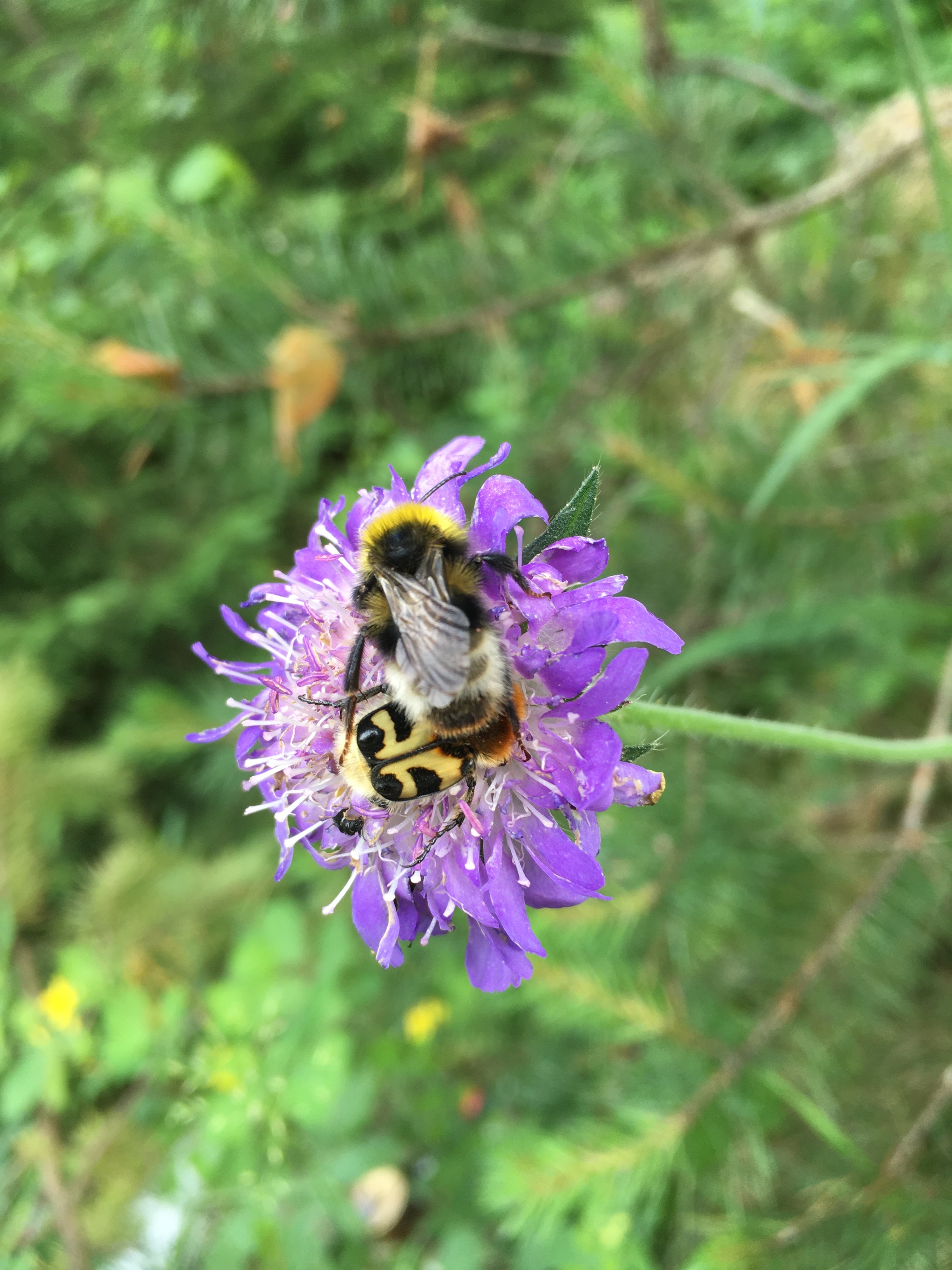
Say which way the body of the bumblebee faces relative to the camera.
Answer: away from the camera

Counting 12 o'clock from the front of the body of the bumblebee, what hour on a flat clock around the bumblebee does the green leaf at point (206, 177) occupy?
The green leaf is roughly at 12 o'clock from the bumblebee.

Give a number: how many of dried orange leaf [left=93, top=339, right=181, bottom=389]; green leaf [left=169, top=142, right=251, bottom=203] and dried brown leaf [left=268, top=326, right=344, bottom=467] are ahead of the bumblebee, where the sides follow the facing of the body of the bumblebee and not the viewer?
3

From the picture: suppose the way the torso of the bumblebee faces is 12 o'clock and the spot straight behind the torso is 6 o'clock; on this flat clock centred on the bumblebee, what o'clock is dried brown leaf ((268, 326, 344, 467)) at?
The dried brown leaf is roughly at 12 o'clock from the bumblebee.
